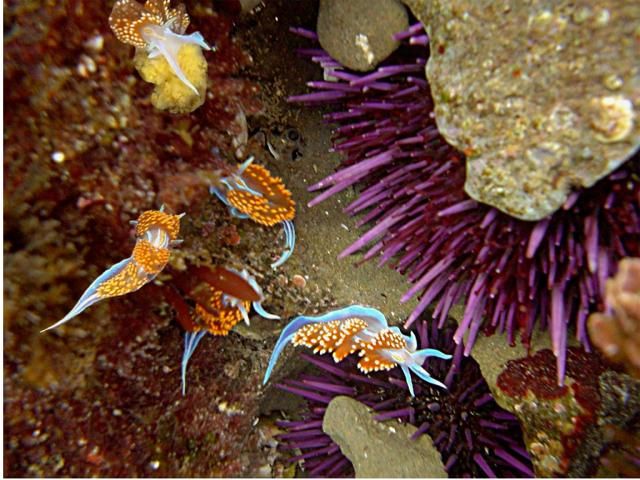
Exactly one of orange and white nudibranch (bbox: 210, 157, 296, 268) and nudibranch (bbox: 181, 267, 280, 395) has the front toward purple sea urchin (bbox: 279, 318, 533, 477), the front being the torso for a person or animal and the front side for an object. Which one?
the nudibranch

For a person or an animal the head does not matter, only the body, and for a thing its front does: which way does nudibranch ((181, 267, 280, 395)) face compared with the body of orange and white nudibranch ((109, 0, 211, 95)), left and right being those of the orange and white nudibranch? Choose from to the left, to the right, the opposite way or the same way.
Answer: the same way

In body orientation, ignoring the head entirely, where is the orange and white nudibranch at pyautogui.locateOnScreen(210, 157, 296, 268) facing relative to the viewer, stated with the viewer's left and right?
facing away from the viewer and to the left of the viewer

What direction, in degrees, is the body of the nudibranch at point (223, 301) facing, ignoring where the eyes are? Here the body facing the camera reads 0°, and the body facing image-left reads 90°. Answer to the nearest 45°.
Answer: approximately 270°

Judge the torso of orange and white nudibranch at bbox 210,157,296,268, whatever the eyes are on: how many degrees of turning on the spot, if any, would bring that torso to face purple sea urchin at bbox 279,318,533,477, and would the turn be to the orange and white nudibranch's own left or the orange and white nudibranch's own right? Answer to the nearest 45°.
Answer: approximately 135° to the orange and white nudibranch's own right

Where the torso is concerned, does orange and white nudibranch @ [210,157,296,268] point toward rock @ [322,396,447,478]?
no
